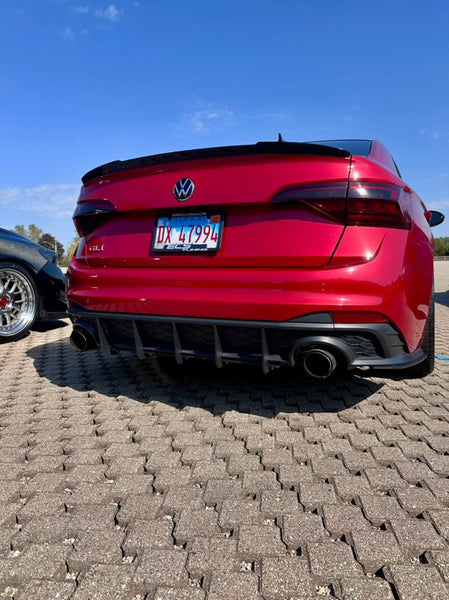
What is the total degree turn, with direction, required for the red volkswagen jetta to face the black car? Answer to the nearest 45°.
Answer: approximately 90° to its left

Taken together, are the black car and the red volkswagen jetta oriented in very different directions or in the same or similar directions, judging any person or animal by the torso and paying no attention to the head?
same or similar directions

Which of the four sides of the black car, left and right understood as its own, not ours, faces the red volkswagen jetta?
front

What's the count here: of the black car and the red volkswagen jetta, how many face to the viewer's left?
0

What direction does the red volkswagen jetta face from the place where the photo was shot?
facing away from the viewer and to the right of the viewer
